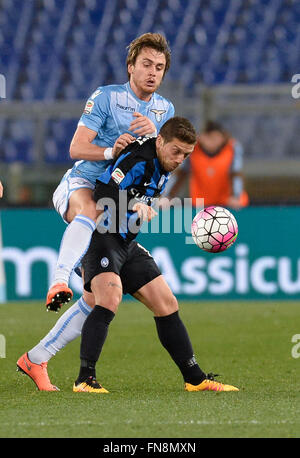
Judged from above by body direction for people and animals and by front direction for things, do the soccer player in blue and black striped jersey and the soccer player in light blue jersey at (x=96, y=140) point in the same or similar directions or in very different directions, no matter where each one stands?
same or similar directions

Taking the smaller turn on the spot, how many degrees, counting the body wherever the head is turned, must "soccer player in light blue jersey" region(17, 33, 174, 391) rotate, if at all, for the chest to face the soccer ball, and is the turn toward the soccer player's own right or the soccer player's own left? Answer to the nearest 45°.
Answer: approximately 45° to the soccer player's own left

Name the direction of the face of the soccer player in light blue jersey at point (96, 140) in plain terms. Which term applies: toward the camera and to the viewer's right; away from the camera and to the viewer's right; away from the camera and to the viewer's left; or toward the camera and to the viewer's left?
toward the camera and to the viewer's right

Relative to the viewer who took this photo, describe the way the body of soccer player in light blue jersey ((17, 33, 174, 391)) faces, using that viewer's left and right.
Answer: facing the viewer and to the right of the viewer

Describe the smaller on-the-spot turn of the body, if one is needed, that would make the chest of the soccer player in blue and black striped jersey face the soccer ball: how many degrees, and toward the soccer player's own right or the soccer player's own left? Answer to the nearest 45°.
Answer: approximately 90° to the soccer player's own left
